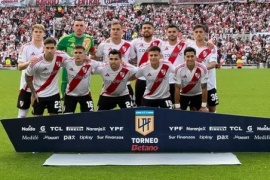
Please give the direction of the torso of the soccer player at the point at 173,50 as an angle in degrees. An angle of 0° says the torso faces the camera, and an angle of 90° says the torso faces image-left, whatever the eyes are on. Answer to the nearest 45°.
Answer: approximately 0°

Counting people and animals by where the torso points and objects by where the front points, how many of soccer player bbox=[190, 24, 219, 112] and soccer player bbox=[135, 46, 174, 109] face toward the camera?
2

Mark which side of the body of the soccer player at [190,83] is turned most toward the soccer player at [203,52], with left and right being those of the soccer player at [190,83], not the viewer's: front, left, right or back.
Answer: back

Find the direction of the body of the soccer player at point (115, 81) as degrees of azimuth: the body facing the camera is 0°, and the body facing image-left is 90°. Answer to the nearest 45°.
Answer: approximately 0°
